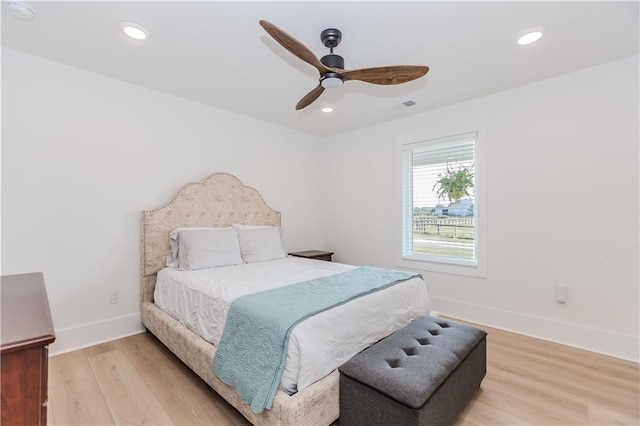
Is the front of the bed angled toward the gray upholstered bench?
yes

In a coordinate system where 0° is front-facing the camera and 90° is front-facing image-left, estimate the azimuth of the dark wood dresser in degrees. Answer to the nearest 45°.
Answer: approximately 270°

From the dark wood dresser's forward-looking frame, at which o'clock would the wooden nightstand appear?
The wooden nightstand is roughly at 11 o'clock from the dark wood dresser.

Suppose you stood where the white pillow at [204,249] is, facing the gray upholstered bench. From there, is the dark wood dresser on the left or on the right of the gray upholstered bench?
right

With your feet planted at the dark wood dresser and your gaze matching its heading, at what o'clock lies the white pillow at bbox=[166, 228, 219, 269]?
The white pillow is roughly at 10 o'clock from the dark wood dresser.

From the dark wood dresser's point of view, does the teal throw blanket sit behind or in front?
in front

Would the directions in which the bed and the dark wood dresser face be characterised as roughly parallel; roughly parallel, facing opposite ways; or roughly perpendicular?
roughly perpendicular

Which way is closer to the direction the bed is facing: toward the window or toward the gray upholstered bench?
the gray upholstered bench

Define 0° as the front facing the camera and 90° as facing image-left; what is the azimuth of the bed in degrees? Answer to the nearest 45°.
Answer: approximately 315°

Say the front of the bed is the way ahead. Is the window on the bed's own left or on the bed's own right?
on the bed's own left
